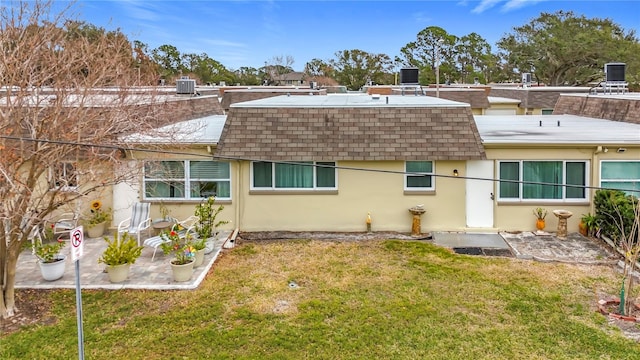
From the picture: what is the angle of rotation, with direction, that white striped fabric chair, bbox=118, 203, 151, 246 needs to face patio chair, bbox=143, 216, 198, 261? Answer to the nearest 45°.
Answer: approximately 45° to its left

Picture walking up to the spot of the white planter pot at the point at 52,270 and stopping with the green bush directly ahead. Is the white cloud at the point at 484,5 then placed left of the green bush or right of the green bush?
left

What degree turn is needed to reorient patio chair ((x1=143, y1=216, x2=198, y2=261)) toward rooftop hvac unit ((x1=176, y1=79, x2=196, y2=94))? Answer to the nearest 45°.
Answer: approximately 135° to its right

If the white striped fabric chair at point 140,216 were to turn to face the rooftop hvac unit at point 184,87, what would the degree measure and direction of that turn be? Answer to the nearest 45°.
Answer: approximately 135° to its right

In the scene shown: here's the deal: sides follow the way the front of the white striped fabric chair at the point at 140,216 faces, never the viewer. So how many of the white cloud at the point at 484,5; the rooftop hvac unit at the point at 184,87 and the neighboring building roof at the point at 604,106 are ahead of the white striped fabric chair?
0

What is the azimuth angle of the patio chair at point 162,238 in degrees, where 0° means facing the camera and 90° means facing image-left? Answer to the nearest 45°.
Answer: approximately 45°

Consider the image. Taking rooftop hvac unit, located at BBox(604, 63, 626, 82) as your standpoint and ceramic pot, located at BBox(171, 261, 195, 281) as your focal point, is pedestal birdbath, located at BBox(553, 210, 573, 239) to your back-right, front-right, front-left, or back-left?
front-left

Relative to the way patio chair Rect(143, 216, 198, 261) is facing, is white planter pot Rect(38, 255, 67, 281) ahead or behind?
ahead

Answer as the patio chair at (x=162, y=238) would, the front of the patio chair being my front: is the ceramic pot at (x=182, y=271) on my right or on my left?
on my left

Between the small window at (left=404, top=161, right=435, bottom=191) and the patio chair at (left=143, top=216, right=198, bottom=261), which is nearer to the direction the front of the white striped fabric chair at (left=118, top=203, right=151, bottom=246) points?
the patio chair

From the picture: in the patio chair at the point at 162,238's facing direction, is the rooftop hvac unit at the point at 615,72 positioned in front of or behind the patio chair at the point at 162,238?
behind

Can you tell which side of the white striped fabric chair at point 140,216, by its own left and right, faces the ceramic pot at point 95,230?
right

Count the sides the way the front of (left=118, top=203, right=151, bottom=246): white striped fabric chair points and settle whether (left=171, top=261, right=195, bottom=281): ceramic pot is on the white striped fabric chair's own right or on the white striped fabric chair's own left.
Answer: on the white striped fabric chair's own left

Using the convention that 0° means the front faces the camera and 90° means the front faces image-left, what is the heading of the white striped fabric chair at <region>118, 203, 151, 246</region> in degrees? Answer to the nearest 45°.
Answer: approximately 45°

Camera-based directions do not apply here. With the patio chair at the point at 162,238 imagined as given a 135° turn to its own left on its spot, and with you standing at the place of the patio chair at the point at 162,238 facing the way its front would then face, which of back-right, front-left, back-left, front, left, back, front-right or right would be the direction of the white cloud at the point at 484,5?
front-left
